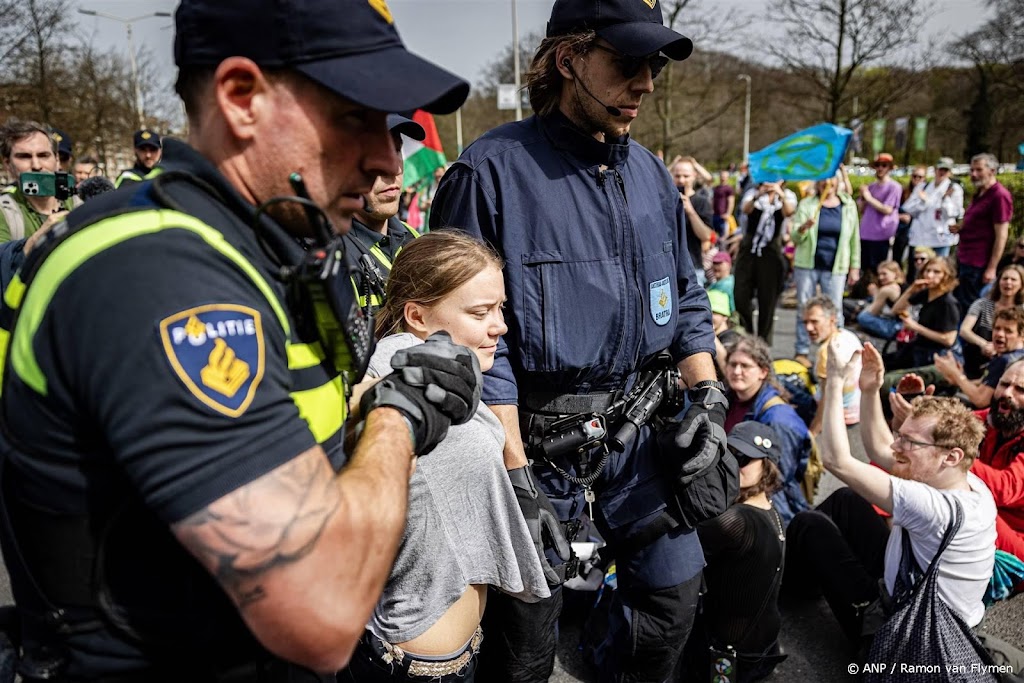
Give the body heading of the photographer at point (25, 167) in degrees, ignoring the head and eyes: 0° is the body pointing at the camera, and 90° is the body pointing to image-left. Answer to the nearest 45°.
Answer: approximately 315°

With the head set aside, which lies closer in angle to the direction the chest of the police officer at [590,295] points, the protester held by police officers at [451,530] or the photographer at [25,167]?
the protester held by police officers

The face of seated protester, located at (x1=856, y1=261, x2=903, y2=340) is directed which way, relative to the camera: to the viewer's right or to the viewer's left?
to the viewer's left

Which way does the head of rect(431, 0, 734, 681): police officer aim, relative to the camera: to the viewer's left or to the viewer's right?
to the viewer's right

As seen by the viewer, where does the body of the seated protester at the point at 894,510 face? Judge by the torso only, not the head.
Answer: to the viewer's left

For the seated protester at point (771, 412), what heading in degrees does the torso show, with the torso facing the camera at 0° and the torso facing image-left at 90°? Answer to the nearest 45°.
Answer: approximately 45°
